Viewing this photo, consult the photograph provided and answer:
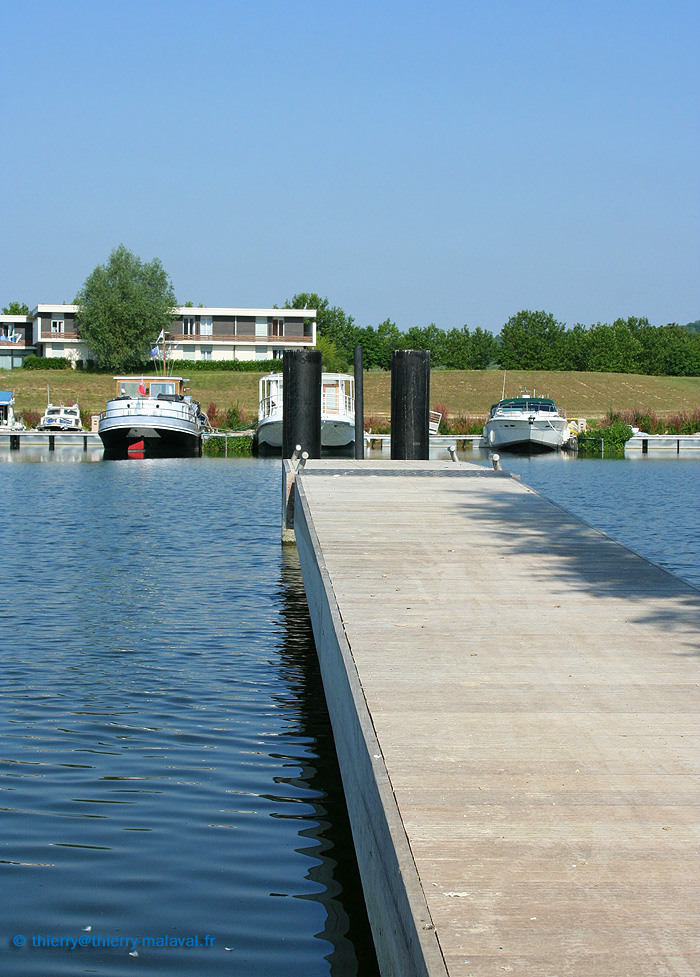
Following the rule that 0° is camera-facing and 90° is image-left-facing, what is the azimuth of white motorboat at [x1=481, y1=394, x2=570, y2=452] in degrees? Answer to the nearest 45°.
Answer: approximately 0°
